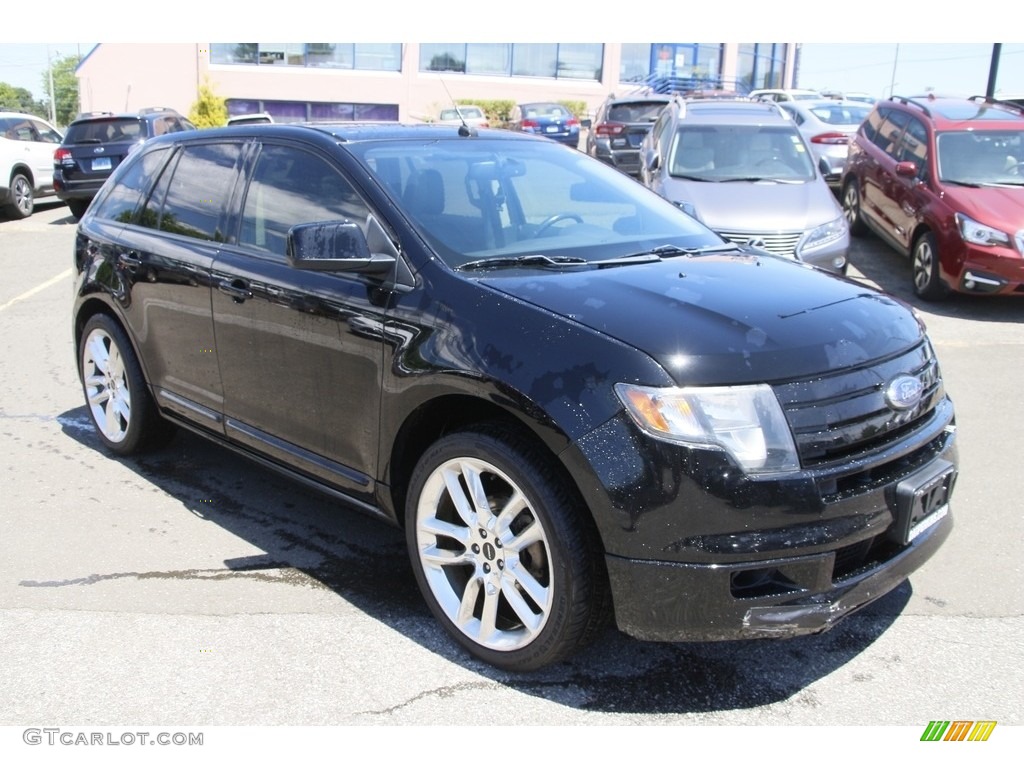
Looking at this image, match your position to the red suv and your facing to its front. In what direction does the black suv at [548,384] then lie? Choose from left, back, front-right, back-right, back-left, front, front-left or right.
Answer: front-right

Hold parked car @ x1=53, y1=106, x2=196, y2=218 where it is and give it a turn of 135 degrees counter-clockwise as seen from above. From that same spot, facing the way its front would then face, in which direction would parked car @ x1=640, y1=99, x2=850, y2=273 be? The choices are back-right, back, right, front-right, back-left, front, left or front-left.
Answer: back-left

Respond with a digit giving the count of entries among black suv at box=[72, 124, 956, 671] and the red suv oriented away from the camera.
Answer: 0

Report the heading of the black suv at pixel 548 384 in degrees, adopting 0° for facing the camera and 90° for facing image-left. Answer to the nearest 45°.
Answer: approximately 315°

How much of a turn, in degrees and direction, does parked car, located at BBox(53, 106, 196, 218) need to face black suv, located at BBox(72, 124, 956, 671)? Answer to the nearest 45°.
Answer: approximately 135° to its right

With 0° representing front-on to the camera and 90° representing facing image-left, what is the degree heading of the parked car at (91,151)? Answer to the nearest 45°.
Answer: approximately 225°

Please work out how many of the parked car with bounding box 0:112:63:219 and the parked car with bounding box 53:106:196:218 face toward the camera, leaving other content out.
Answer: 0

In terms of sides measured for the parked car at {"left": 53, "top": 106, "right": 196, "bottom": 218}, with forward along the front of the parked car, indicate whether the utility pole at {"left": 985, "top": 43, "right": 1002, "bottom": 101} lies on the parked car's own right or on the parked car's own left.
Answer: on the parked car's own right

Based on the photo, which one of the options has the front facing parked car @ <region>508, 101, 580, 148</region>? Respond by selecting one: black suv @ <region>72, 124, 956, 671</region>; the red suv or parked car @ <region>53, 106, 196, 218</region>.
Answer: parked car @ <region>53, 106, 196, 218</region>

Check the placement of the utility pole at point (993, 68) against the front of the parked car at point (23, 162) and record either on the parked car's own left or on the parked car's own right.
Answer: on the parked car's own right

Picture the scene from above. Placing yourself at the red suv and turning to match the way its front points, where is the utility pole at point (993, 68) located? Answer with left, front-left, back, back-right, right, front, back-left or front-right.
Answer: back-left

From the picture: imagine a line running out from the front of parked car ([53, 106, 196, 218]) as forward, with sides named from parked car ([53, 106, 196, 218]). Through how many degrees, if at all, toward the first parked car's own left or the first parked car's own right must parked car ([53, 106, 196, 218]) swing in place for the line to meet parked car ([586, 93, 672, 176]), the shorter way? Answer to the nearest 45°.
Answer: approximately 45° to the first parked car's own right
